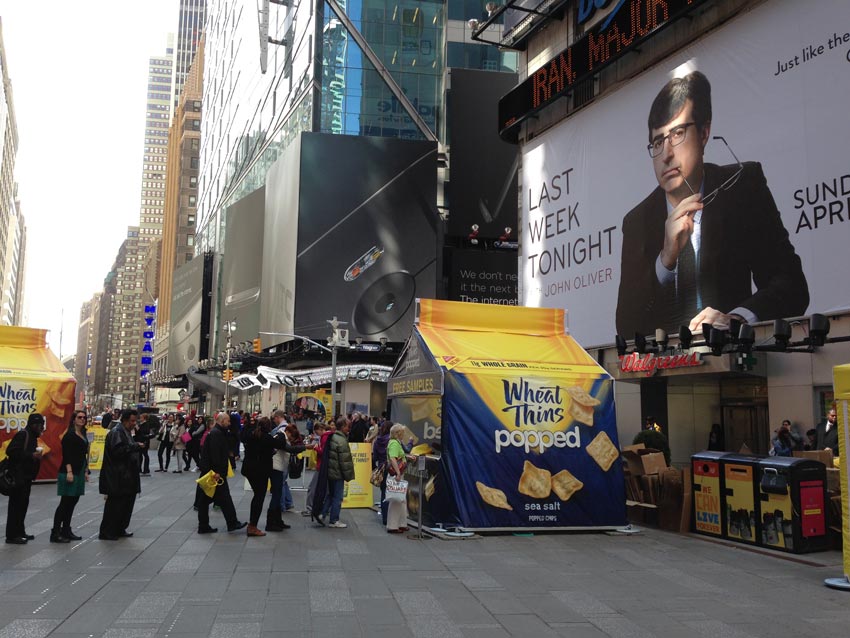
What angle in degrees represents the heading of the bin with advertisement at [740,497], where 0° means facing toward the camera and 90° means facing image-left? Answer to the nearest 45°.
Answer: approximately 45°

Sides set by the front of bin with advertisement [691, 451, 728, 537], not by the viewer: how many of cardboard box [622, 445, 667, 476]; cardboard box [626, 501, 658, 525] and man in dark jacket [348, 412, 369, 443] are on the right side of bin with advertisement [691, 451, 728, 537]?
3

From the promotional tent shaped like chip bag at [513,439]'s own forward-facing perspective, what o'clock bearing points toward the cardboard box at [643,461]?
The cardboard box is roughly at 8 o'clock from the promotional tent shaped like chip bag.

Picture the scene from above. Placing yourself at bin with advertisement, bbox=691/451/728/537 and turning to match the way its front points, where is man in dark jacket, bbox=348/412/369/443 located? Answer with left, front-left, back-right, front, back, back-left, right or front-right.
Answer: right

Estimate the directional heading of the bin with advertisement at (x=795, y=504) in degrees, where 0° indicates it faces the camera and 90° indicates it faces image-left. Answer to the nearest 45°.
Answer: approximately 45°

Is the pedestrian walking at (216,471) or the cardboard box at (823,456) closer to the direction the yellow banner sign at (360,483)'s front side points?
the pedestrian walking
